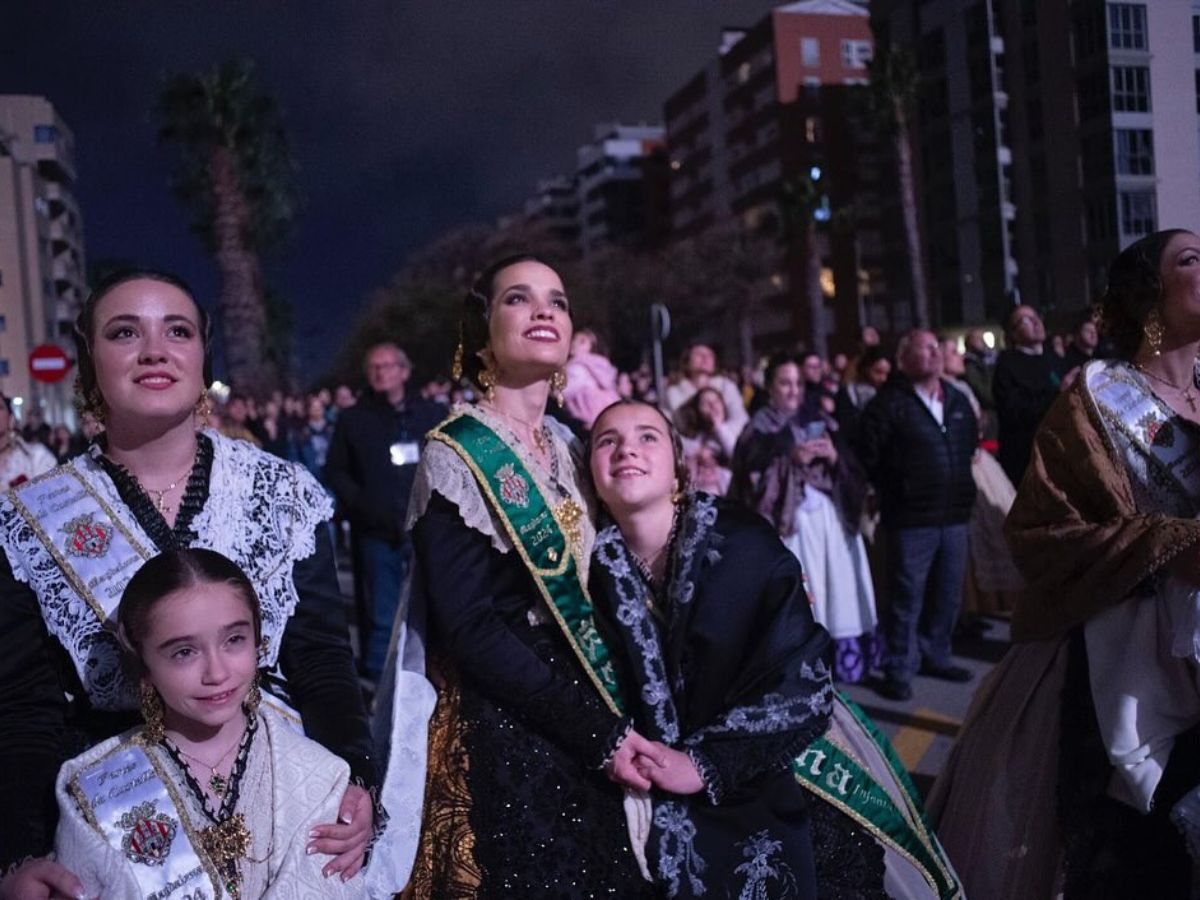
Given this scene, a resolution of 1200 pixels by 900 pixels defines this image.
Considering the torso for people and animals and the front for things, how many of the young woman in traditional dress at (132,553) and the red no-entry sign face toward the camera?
2

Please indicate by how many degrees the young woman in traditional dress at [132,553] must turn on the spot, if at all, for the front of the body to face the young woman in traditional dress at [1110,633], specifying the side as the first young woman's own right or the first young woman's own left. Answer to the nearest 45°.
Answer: approximately 90° to the first young woman's own left

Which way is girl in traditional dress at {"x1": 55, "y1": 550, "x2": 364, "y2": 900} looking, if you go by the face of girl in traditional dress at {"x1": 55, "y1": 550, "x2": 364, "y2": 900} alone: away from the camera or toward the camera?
toward the camera

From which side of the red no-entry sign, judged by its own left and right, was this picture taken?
front

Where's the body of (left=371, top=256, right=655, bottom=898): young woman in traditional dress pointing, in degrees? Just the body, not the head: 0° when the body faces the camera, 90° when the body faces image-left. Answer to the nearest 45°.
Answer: approximately 315°

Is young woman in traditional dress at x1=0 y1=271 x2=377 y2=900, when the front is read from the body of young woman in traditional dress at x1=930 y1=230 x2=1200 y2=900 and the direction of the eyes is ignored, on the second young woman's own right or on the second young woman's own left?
on the second young woman's own right

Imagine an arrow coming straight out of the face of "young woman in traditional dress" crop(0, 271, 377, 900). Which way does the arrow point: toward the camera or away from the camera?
toward the camera

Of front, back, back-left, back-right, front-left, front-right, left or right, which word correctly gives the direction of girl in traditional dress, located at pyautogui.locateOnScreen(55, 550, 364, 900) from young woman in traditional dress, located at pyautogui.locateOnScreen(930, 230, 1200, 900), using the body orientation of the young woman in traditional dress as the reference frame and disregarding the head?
right
